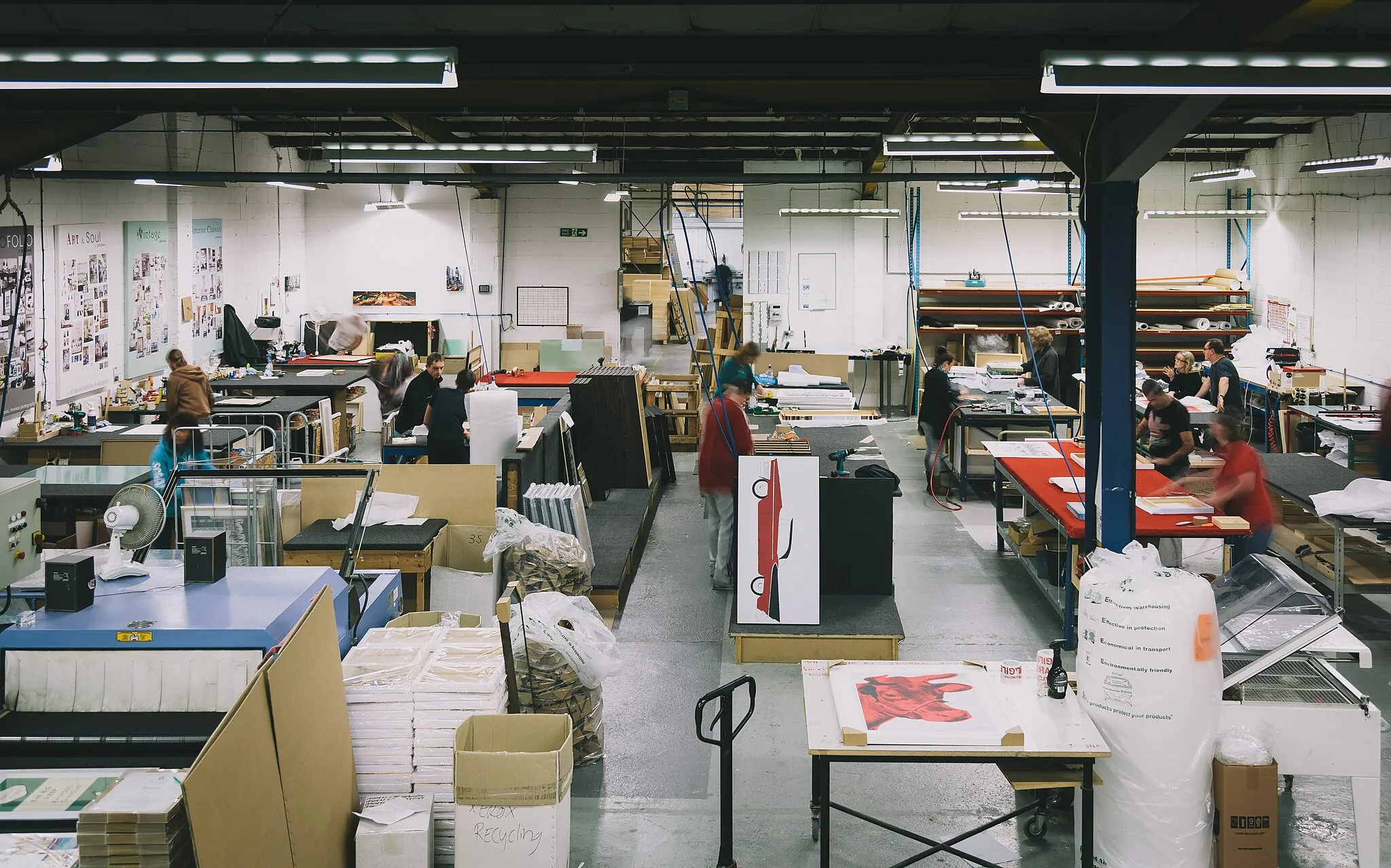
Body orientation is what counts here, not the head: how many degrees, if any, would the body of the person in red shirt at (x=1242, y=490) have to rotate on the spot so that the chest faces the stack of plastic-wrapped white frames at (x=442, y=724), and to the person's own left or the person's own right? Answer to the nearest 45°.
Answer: approximately 45° to the person's own left

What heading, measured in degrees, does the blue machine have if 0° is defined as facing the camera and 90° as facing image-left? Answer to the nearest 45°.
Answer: approximately 0°

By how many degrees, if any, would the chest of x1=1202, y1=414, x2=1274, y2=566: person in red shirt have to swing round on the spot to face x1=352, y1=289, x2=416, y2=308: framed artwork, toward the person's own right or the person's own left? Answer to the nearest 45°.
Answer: approximately 45° to the person's own right

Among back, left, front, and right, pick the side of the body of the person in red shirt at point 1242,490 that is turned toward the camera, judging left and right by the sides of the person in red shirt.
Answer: left

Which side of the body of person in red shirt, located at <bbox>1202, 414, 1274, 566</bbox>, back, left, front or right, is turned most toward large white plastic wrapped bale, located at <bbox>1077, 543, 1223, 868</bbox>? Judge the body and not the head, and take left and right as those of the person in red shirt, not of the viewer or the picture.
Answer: left

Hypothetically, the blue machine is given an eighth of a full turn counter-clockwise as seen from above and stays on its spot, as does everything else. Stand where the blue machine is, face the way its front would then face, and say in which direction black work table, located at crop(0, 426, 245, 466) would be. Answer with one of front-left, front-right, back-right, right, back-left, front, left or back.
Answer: back-left

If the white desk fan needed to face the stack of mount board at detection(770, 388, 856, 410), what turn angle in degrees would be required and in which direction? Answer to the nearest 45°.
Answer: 0° — it already faces it
